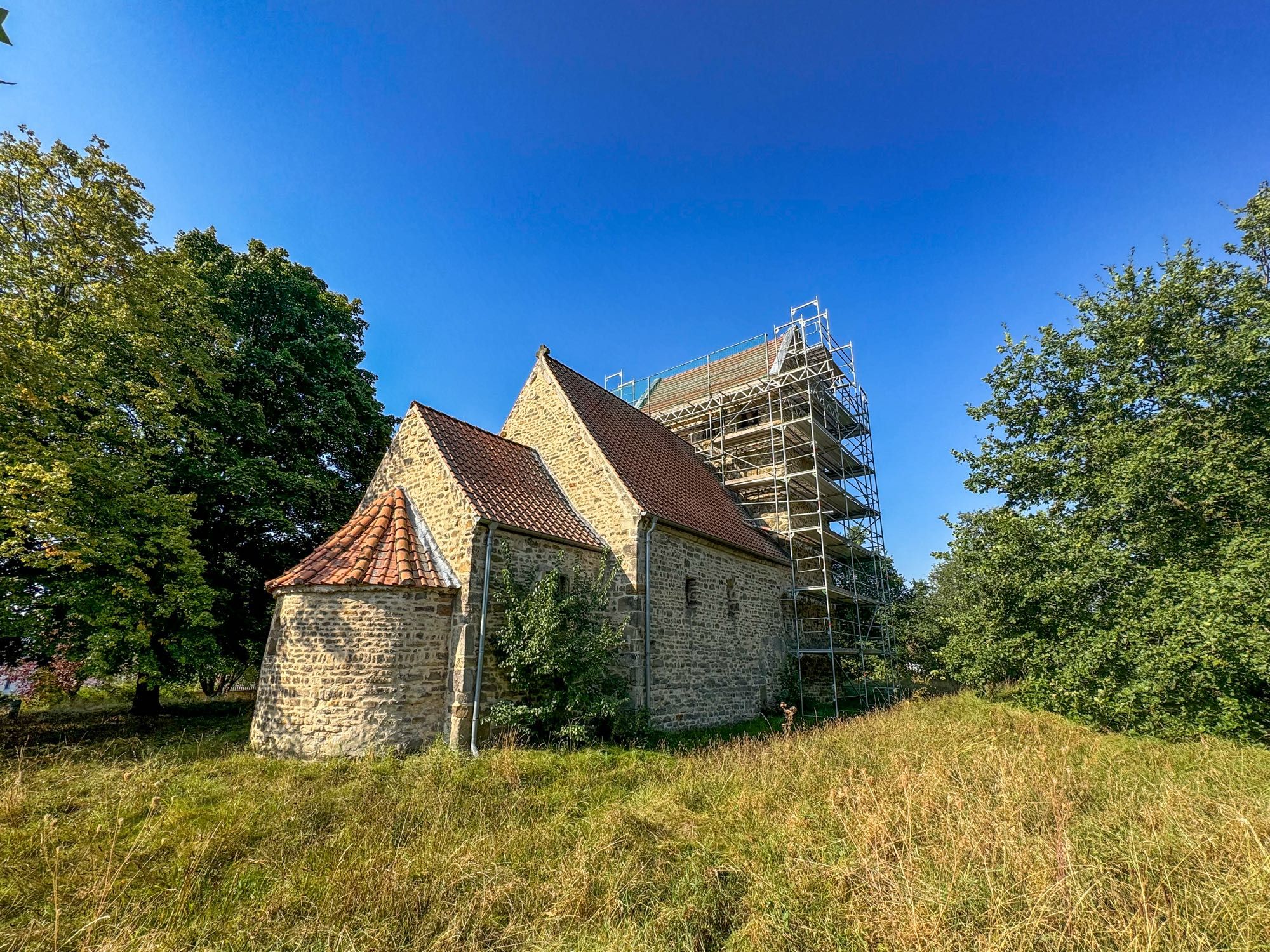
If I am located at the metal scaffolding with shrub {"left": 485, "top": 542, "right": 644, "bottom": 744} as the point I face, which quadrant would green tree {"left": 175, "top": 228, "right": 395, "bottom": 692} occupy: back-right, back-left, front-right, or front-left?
front-right

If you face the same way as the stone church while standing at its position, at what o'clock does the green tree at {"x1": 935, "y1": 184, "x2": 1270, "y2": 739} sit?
The green tree is roughly at 2 o'clock from the stone church.

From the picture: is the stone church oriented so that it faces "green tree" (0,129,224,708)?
no

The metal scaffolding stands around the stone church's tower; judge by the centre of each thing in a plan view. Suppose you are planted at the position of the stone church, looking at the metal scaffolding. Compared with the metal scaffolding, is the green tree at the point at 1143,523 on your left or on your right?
right
